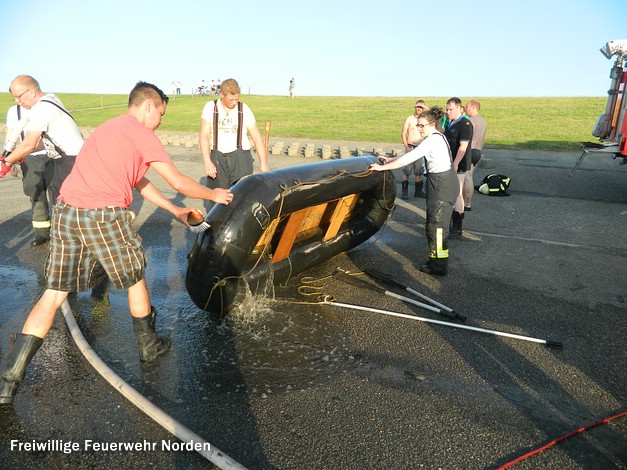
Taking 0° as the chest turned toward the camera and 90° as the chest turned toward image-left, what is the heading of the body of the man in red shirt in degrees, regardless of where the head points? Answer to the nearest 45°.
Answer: approximately 225°

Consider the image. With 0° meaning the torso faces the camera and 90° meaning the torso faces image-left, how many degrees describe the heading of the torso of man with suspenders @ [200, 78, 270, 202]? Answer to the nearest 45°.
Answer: approximately 0°

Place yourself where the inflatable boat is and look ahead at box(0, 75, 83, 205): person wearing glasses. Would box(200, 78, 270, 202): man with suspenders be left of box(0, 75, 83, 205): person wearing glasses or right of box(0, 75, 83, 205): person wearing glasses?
right

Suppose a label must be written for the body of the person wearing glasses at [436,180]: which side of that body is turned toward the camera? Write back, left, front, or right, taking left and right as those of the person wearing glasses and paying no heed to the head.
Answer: left

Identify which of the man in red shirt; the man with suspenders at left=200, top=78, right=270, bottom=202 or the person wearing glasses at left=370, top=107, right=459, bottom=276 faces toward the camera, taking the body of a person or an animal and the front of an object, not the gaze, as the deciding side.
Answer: the man with suspenders

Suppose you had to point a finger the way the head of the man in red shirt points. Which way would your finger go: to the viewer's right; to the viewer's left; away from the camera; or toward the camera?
to the viewer's right

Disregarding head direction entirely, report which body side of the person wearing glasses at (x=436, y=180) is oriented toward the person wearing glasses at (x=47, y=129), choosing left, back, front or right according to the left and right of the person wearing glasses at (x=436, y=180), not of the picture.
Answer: front

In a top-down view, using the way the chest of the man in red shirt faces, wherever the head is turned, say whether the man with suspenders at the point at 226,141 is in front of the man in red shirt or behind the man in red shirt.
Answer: in front
